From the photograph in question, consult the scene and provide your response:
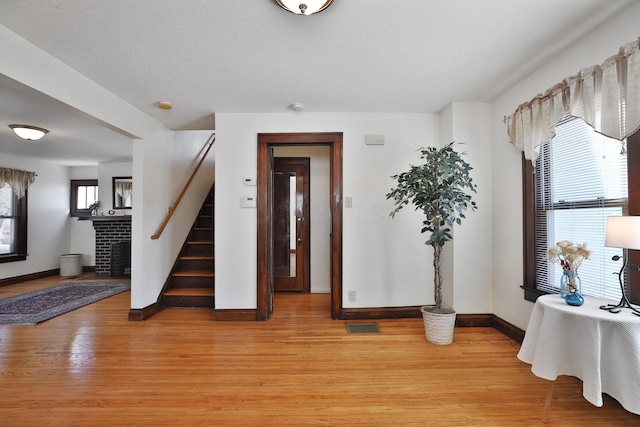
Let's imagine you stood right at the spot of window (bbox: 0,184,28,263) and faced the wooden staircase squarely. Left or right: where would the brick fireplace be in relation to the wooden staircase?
left

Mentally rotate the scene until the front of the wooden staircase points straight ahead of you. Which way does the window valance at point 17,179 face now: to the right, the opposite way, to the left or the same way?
to the left

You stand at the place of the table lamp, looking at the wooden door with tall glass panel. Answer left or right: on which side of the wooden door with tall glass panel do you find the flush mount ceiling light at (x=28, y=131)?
left

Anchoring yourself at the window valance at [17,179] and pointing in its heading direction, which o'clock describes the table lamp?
The table lamp is roughly at 1 o'clock from the window valance.

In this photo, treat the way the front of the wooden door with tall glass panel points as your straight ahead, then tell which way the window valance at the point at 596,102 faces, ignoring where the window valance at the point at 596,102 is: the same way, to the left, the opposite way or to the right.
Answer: to the right

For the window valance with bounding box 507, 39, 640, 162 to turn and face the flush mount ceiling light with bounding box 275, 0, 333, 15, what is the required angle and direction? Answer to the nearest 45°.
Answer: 0° — it already faces it

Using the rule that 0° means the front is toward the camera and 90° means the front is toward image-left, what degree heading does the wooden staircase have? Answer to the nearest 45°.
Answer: approximately 0°

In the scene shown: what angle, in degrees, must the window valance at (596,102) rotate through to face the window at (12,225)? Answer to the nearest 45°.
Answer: approximately 45° to its right

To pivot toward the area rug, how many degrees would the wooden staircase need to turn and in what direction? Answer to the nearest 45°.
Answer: approximately 135° to its right

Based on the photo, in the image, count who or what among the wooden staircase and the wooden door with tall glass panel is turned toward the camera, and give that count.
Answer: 2

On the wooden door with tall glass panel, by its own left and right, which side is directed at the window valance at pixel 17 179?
right

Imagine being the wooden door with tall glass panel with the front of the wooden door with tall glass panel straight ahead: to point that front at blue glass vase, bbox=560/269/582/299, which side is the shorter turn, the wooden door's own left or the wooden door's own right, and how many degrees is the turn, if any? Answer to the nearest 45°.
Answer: approximately 45° to the wooden door's own left

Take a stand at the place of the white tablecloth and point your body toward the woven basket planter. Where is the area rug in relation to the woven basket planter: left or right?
left

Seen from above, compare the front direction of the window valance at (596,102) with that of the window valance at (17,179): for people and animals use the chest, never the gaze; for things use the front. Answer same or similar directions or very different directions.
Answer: very different directions
